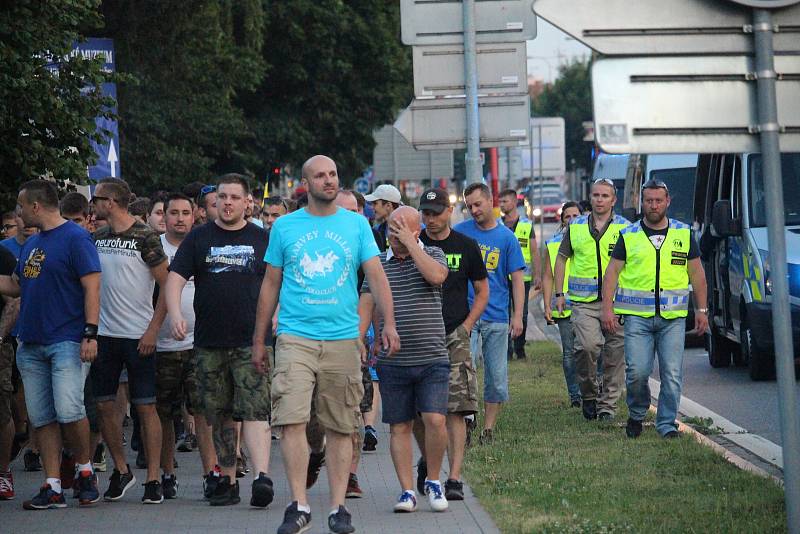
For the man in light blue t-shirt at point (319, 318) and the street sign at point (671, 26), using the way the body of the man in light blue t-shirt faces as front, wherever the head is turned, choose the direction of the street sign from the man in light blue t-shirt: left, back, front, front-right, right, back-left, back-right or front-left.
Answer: front-left

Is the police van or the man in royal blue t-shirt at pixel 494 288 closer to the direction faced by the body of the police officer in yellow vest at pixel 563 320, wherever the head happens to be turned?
the man in royal blue t-shirt

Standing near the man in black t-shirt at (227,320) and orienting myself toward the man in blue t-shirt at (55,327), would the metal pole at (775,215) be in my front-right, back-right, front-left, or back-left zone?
back-left

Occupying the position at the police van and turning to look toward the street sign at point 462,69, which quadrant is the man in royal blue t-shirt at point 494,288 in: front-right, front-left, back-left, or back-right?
front-left

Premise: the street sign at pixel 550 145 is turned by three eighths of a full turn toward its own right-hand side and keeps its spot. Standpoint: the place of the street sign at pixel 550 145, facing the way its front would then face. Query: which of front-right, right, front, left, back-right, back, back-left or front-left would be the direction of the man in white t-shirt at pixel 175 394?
front-right

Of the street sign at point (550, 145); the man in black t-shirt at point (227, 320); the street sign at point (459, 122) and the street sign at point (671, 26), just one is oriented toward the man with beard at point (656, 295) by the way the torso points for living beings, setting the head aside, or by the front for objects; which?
the street sign at point (671, 26)

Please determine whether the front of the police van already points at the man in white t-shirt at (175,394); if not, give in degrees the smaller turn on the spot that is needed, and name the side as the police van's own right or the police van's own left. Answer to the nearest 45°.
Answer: approximately 90° to the police van's own right

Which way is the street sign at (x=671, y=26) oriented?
away from the camera

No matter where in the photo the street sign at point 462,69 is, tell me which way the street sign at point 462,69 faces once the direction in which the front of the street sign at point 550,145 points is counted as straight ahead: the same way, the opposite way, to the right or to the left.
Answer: the same way

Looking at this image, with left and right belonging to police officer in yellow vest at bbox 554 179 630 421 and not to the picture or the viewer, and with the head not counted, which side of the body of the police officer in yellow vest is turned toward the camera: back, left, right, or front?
front

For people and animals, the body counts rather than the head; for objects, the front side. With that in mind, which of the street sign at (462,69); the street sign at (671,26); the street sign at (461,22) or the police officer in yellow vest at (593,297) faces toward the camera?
the police officer in yellow vest

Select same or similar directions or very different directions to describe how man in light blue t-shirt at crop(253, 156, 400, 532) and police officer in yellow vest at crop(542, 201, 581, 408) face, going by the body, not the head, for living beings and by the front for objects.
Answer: same or similar directions

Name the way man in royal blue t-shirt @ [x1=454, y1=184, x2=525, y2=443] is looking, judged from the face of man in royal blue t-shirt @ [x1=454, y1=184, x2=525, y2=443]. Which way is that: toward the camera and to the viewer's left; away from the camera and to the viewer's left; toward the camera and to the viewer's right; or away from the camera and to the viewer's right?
toward the camera and to the viewer's left

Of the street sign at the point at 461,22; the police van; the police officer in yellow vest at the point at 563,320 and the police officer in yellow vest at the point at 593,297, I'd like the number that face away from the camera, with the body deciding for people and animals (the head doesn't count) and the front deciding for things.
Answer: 1

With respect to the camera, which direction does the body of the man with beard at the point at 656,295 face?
toward the camera

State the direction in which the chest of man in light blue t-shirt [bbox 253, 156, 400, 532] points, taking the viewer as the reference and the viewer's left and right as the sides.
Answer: facing the viewer

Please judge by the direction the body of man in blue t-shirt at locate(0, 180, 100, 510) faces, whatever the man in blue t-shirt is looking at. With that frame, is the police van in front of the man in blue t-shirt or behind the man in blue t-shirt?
behind
